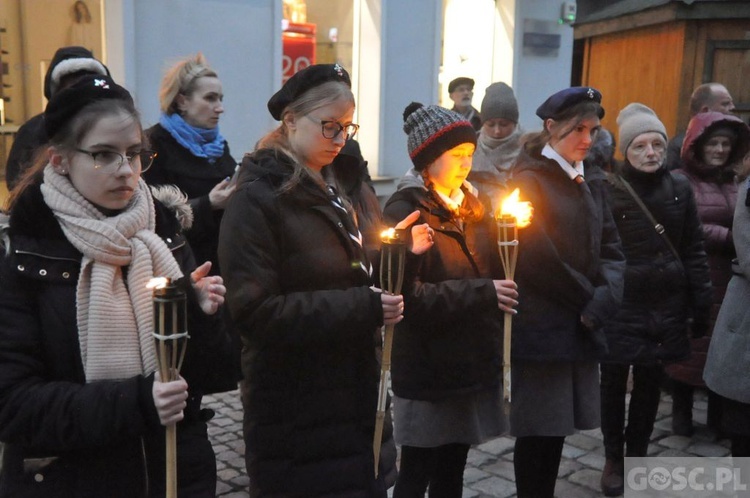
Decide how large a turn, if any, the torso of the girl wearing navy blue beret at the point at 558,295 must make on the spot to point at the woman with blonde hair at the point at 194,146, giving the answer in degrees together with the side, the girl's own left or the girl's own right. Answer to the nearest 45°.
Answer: approximately 135° to the girl's own right

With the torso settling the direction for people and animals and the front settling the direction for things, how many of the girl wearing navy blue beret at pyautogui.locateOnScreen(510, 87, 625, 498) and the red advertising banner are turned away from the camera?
0

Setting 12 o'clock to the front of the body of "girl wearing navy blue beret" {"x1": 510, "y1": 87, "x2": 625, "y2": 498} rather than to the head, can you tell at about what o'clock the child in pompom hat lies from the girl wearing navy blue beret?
The child in pompom hat is roughly at 3 o'clock from the girl wearing navy blue beret.

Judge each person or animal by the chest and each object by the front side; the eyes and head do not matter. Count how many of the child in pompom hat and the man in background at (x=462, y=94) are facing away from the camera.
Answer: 0

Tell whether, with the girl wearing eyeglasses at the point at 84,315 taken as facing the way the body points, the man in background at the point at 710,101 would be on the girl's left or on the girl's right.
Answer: on the girl's left

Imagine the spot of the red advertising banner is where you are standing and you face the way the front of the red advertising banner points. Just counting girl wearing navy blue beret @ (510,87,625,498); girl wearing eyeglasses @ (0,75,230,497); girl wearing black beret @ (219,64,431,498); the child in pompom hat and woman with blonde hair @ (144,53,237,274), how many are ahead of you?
5

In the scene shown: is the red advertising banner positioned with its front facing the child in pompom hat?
yes

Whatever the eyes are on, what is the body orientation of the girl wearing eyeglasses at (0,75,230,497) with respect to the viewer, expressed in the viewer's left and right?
facing the viewer and to the right of the viewer

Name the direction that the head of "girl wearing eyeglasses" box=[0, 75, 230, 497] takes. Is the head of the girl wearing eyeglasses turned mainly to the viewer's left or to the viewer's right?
to the viewer's right
